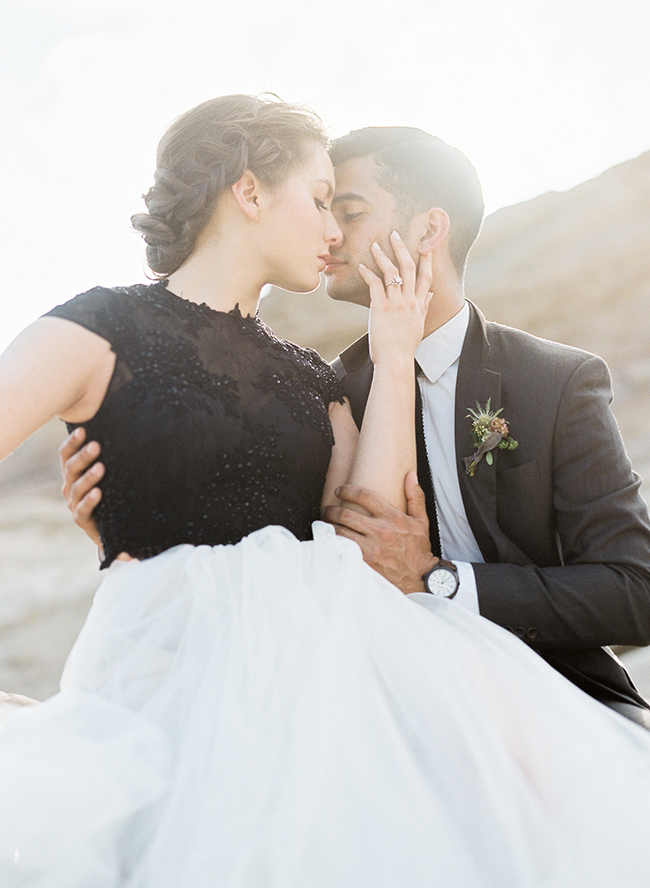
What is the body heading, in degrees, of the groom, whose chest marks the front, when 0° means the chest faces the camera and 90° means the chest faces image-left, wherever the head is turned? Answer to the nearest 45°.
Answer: approximately 45°

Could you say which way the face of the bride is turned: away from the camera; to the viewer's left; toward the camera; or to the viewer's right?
to the viewer's right
